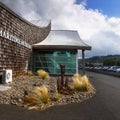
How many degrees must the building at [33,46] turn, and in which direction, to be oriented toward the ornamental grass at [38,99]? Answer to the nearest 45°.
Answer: approximately 45° to its right

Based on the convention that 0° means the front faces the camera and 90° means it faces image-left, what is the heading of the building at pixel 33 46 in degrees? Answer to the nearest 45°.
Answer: approximately 315°

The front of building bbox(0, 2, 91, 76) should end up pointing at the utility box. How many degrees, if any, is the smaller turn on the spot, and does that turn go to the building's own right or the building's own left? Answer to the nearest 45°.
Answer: approximately 45° to the building's own right
